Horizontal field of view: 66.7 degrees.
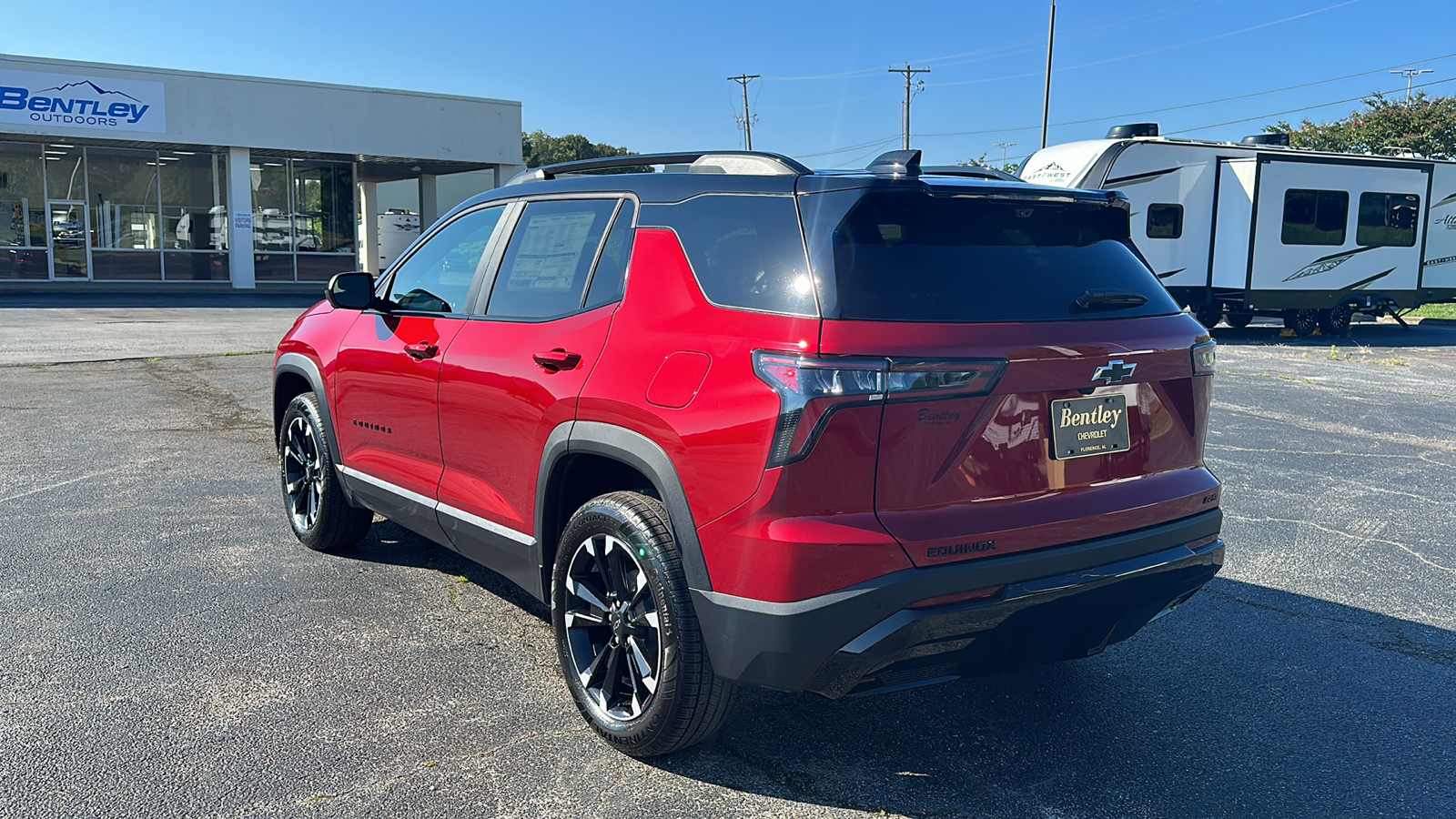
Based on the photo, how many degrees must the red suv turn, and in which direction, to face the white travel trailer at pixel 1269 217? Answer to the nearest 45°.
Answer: approximately 90° to its right

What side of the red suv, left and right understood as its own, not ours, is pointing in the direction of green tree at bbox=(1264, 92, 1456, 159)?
right

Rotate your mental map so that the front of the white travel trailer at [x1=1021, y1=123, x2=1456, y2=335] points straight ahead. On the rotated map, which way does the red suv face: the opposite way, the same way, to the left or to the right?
to the right

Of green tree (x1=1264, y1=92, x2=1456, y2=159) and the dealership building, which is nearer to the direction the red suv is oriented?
the dealership building

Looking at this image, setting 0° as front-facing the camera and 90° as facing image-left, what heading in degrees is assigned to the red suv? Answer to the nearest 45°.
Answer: approximately 135°

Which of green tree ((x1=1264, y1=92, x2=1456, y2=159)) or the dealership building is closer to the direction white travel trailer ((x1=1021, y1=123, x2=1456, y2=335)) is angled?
the dealership building

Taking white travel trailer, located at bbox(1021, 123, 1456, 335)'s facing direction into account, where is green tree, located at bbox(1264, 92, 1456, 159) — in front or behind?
behind

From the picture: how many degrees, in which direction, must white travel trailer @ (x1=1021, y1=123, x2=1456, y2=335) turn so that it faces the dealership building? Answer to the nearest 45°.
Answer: approximately 45° to its right

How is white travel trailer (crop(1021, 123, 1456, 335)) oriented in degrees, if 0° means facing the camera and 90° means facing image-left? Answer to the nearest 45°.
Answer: approximately 45°
